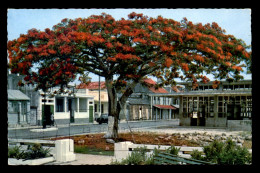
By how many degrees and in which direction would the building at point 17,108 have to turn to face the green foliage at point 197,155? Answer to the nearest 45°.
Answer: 0° — it already faces it

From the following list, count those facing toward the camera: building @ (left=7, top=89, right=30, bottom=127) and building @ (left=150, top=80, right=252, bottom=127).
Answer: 2

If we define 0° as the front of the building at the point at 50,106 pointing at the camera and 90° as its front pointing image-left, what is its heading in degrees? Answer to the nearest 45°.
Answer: approximately 0°

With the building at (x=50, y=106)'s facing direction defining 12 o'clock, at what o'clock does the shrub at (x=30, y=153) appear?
The shrub is roughly at 12 o'clock from the building.

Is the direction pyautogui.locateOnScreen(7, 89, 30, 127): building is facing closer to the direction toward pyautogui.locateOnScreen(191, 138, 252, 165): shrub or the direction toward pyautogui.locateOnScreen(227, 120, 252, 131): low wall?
the shrub

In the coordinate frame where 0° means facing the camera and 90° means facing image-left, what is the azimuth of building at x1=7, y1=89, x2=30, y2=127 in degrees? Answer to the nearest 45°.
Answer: approximately 0°

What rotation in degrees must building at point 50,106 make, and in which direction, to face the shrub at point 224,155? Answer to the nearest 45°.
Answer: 0° — it already faces it

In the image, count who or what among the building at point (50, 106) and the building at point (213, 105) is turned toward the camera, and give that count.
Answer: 2
